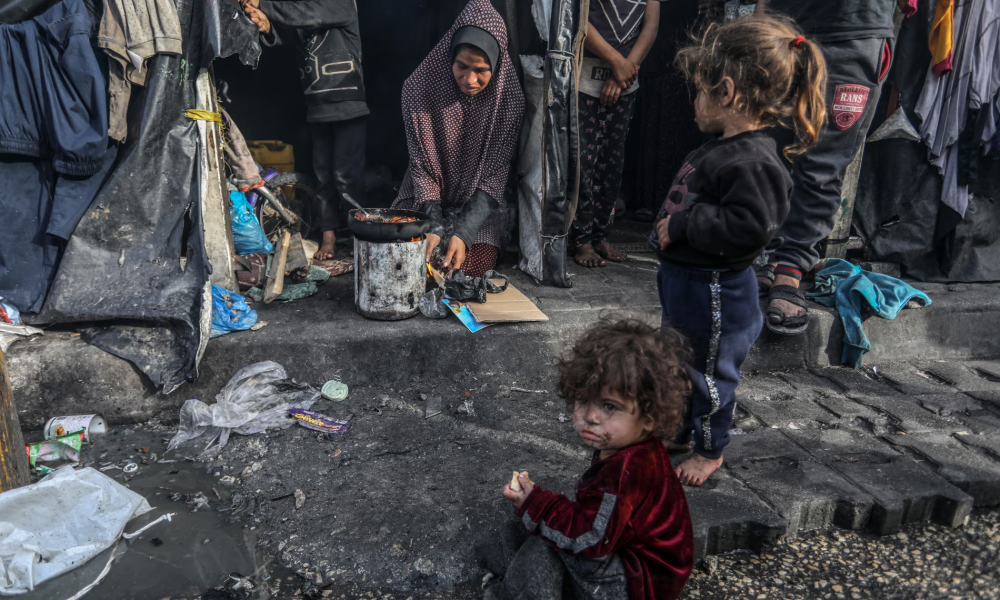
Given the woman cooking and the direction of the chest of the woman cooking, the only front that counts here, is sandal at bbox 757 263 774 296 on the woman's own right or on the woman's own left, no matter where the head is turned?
on the woman's own left

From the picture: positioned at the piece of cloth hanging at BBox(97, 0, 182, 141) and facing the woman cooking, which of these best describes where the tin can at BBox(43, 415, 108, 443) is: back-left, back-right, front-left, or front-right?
back-right

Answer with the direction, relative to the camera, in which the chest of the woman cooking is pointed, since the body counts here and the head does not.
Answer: toward the camera

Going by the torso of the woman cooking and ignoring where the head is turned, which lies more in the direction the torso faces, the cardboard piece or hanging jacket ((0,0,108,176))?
the cardboard piece

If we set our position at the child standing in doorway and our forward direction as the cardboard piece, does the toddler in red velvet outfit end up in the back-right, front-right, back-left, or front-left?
front-left

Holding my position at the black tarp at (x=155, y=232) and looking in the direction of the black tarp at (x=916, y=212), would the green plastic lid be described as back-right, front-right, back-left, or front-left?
front-right

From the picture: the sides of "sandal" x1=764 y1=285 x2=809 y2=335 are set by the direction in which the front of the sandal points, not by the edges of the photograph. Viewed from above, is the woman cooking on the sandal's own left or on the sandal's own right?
on the sandal's own right

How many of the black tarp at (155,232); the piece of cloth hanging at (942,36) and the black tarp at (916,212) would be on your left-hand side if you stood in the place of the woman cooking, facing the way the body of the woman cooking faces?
2

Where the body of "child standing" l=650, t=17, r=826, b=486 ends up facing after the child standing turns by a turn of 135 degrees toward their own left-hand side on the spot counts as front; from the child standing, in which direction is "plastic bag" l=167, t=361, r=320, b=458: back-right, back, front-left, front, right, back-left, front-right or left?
back-right
